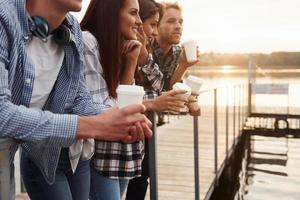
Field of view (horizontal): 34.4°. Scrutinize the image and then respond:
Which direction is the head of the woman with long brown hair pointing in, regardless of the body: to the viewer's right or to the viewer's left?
to the viewer's right

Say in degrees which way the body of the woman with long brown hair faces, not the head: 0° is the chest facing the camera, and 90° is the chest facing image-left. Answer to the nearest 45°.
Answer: approximately 270°
